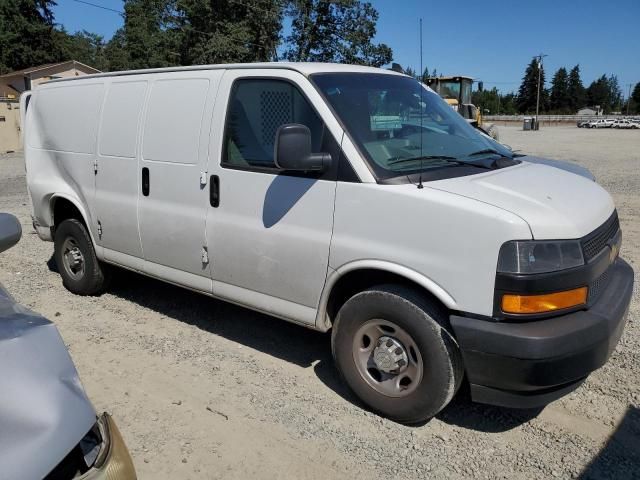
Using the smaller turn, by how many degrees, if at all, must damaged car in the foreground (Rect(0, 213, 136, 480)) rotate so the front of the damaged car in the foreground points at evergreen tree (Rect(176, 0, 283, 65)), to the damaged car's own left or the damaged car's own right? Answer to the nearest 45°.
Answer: approximately 135° to the damaged car's own left

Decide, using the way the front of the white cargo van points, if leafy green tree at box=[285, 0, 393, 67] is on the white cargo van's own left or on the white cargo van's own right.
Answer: on the white cargo van's own left

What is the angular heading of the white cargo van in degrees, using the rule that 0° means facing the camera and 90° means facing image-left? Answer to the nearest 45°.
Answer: approximately 315°

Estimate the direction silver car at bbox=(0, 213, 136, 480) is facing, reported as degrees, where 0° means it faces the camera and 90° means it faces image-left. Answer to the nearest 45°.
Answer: approximately 315°

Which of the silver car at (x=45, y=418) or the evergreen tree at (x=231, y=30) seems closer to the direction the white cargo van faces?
the silver car

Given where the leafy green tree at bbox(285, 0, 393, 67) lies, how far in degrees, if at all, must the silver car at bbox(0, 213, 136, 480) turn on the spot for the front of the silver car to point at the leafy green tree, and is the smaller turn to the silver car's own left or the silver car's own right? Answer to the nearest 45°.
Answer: approximately 90° to the silver car's own left

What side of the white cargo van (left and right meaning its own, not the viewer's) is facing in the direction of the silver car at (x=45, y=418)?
right

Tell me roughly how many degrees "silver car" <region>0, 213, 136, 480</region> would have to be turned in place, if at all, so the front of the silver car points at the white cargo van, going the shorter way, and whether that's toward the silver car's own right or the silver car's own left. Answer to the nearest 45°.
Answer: approximately 90° to the silver car's own left

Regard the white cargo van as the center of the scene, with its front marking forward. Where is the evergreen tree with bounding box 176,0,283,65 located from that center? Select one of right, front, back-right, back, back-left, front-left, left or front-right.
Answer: back-left
